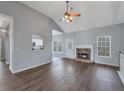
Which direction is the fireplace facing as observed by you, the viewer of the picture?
facing the viewer

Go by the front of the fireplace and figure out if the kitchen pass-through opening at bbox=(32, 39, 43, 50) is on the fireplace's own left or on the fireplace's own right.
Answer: on the fireplace's own right
